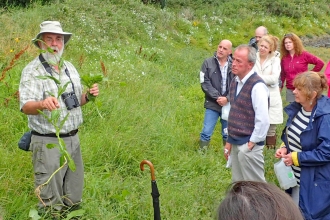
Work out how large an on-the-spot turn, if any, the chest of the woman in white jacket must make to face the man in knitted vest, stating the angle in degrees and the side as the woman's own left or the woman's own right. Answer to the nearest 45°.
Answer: approximately 45° to the woman's own left

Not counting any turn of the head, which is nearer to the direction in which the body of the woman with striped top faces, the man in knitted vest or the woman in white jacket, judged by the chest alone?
the man in knitted vest

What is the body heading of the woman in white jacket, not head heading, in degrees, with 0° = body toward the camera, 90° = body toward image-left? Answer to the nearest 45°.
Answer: approximately 45°

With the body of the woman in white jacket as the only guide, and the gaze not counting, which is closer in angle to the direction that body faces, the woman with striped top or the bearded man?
the bearded man

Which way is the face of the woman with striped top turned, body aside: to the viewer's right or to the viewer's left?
to the viewer's left

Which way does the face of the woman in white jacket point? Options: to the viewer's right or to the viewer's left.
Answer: to the viewer's left

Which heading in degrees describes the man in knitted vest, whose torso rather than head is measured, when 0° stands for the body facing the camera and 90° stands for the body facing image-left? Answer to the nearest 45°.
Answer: approximately 45°
